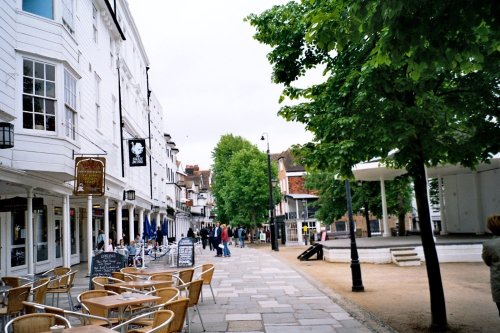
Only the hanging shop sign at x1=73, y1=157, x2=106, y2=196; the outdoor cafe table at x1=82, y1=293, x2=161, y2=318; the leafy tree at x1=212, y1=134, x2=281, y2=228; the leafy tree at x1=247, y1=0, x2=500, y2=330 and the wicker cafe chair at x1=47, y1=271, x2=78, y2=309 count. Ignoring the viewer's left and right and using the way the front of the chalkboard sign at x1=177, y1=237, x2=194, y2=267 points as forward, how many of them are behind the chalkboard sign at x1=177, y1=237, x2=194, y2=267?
1

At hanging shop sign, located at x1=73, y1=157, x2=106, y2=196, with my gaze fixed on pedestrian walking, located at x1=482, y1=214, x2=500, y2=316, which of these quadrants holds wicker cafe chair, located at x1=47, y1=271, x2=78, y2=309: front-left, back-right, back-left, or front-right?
front-right

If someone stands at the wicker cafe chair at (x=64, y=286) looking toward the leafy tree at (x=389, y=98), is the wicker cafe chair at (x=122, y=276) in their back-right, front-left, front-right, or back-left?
front-left

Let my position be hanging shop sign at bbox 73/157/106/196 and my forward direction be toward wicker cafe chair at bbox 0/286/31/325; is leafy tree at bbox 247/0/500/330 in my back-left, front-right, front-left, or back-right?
front-left

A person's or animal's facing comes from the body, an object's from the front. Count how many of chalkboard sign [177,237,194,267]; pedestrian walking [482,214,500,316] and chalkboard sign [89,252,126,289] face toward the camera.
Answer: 2

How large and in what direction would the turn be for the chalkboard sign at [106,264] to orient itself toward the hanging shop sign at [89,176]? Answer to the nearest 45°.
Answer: approximately 180°

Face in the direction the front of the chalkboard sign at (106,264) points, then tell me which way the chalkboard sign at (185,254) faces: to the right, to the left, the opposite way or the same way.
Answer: the same way

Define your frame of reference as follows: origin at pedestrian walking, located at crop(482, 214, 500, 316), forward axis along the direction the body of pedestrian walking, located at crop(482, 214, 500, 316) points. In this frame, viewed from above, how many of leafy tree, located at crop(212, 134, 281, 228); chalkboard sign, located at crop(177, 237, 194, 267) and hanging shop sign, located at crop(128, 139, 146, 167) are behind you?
0

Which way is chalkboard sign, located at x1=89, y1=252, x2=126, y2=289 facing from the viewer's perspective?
toward the camera

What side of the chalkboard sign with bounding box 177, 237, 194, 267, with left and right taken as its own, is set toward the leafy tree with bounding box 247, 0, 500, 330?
front

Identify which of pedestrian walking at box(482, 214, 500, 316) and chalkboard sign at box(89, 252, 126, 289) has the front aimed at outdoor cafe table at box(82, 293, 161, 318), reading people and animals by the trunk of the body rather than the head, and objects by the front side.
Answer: the chalkboard sign

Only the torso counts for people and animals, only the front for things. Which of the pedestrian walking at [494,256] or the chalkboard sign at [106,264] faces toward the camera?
the chalkboard sign

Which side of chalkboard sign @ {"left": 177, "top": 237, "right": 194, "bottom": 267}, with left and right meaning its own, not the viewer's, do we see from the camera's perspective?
front

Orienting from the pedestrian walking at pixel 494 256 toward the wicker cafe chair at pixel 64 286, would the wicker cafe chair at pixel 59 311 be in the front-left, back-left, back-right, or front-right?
front-left

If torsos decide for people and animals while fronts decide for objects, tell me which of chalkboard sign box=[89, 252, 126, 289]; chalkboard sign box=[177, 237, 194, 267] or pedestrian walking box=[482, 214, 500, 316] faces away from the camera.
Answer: the pedestrian walking

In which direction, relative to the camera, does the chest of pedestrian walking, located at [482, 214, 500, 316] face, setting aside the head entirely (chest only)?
away from the camera

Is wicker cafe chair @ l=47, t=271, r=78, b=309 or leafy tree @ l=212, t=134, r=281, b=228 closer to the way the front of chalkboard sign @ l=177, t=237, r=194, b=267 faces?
the wicker cafe chair

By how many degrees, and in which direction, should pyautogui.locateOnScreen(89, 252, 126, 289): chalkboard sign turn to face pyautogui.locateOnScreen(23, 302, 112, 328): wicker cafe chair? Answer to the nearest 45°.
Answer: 0° — it already faces it
